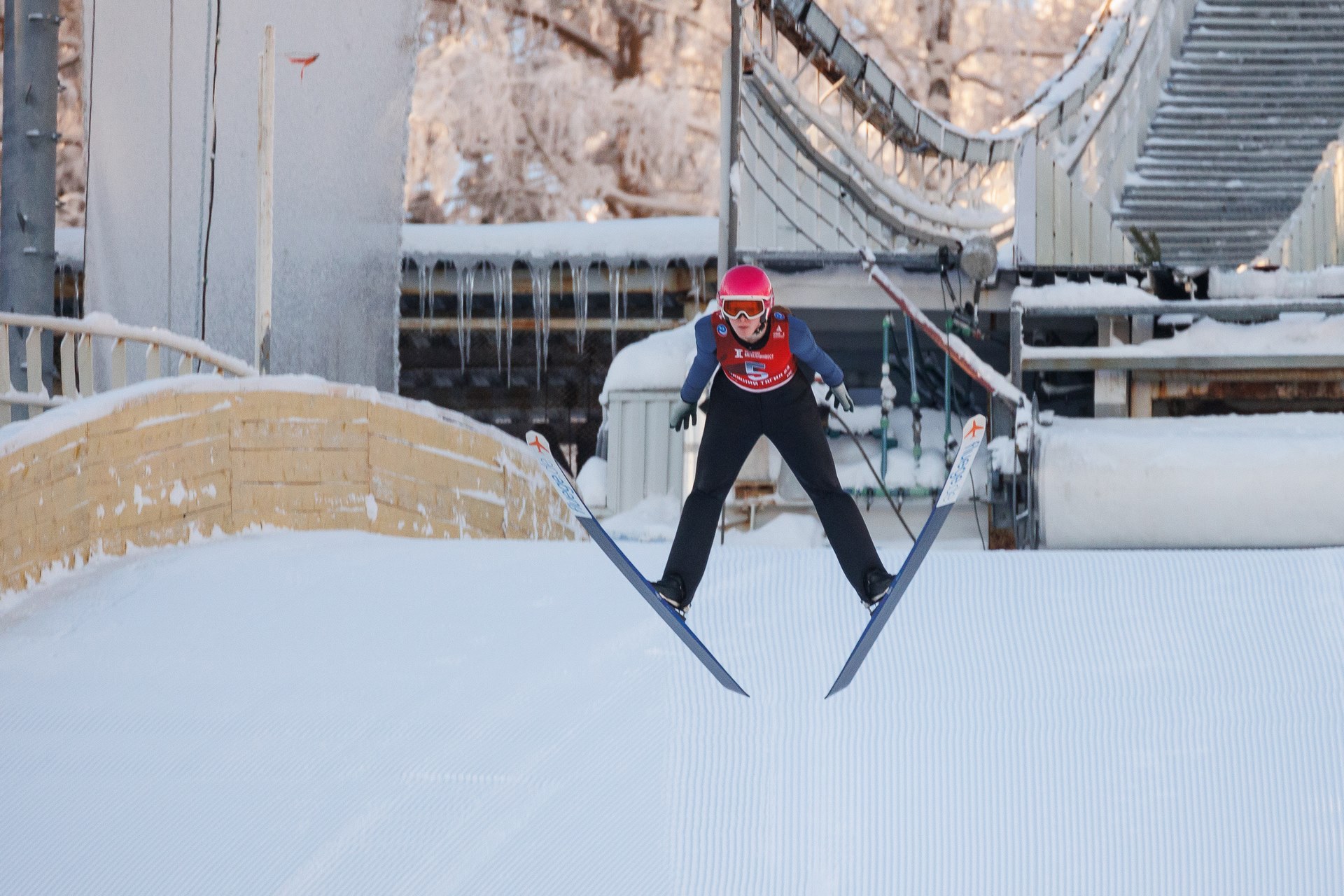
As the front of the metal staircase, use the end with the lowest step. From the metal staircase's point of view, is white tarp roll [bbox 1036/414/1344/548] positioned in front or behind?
in front

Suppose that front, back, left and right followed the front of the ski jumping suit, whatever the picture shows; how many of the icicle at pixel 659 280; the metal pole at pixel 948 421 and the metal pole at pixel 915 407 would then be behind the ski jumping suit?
3

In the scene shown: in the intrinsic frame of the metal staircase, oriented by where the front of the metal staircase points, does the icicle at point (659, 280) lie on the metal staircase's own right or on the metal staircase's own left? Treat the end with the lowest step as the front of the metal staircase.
on the metal staircase's own right

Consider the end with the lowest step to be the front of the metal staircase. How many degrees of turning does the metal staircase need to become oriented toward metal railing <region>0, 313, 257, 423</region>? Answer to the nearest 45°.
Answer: approximately 45° to its right

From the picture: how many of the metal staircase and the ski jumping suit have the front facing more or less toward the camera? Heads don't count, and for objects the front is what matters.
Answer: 2

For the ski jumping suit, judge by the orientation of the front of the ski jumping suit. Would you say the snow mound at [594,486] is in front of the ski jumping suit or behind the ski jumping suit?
behind

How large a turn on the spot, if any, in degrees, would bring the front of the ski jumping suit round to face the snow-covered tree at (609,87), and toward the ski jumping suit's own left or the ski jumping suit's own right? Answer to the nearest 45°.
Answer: approximately 180°

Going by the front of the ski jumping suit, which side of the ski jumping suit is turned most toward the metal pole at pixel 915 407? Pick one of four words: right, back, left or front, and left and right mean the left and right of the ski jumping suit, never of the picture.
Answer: back

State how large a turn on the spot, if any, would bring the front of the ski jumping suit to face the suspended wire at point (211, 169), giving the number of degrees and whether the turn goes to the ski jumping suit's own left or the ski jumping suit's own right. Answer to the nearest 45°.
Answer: approximately 135° to the ski jumping suit's own right

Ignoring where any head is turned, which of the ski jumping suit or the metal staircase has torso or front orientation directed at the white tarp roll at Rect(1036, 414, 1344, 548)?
the metal staircase

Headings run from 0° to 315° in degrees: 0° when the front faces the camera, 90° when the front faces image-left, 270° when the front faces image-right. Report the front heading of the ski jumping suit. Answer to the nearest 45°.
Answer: approximately 0°
